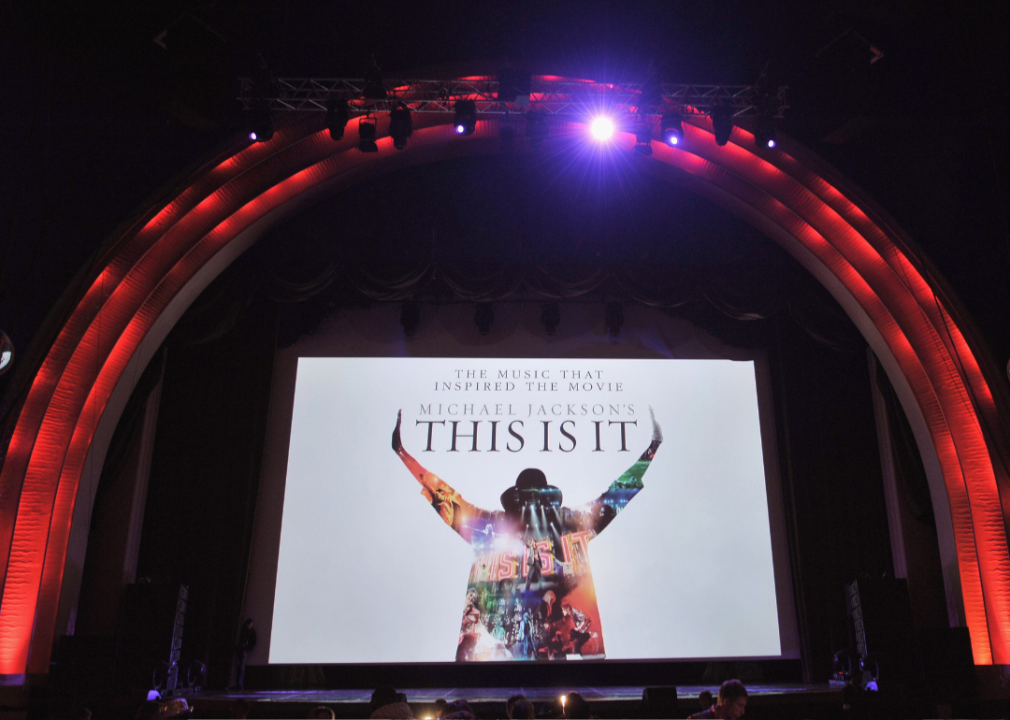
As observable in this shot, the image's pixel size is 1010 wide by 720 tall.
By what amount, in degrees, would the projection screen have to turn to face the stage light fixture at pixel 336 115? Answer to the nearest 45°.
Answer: approximately 45° to its right

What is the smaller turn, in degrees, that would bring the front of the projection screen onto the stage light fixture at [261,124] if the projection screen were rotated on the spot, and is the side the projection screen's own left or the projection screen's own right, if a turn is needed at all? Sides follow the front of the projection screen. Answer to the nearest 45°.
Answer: approximately 45° to the projection screen's own right

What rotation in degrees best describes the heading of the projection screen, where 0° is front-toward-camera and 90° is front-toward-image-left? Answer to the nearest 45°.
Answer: approximately 0°
